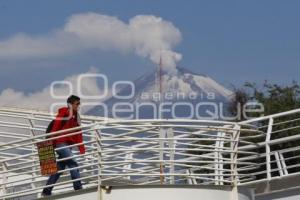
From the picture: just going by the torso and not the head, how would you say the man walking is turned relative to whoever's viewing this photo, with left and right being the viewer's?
facing to the right of the viewer
